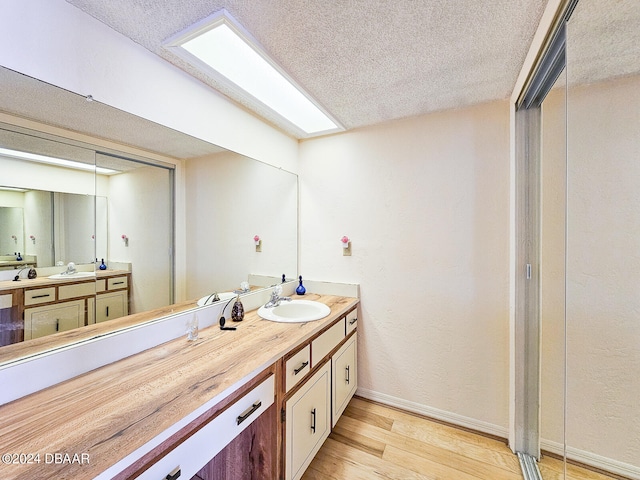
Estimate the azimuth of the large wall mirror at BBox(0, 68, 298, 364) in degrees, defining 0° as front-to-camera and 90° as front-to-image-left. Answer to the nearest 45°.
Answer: approximately 315°
